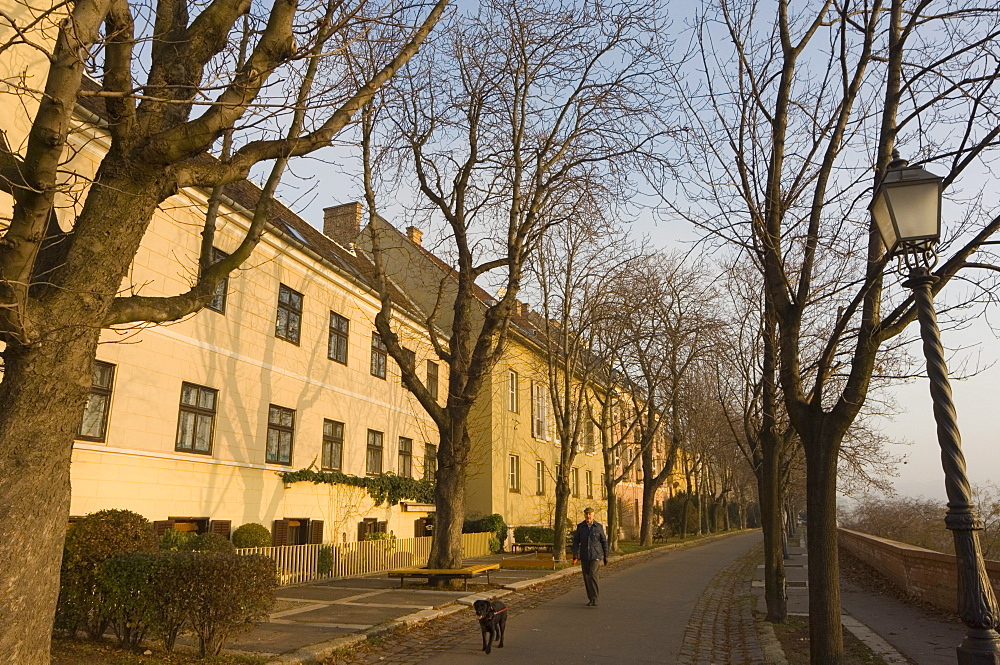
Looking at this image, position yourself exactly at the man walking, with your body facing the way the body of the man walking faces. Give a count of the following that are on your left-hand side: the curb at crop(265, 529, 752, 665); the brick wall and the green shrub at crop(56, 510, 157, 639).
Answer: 1

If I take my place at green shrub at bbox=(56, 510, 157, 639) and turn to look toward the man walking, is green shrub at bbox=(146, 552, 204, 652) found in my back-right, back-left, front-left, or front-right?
front-right

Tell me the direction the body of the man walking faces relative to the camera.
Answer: toward the camera

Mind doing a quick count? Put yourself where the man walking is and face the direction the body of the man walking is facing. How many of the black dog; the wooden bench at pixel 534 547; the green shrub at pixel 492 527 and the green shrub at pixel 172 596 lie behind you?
2

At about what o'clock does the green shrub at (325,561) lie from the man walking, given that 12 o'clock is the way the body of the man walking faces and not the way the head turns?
The green shrub is roughly at 4 o'clock from the man walking.

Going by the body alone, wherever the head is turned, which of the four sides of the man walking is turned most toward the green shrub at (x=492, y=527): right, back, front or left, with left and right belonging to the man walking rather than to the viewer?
back

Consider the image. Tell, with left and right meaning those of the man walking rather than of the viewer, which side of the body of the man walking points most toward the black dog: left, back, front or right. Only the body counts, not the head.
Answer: front

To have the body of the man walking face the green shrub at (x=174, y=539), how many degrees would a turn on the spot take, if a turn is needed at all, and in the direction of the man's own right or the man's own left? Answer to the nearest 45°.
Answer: approximately 90° to the man's own right

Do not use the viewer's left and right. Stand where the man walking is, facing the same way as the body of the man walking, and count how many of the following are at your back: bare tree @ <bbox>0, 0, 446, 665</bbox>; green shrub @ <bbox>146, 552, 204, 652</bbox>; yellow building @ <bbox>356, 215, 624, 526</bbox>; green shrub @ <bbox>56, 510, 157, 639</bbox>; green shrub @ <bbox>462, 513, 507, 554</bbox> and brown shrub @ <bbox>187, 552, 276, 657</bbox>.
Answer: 2

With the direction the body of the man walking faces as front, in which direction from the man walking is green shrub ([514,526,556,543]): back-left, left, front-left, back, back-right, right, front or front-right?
back

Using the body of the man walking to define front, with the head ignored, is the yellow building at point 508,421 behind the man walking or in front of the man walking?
behind

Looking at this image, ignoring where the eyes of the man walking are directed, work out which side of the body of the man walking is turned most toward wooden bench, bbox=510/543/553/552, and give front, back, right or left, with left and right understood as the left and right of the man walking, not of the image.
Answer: back

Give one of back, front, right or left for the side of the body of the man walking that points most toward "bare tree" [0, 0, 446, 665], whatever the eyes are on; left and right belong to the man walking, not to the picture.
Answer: front

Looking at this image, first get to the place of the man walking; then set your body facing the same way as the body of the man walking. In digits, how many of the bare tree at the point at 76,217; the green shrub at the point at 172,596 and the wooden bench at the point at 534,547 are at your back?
1

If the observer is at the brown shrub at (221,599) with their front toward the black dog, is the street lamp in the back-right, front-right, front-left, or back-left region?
front-right
